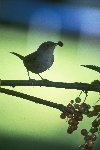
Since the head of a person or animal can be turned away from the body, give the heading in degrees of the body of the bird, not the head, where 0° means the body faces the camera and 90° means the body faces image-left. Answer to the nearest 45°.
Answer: approximately 270°
